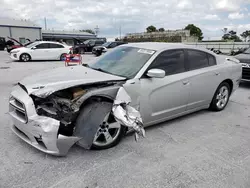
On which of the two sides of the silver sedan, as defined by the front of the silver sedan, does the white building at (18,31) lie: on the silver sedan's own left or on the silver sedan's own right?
on the silver sedan's own right

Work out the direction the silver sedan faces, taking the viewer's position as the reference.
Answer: facing the viewer and to the left of the viewer

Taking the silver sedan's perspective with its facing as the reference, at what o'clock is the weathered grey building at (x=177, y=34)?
The weathered grey building is roughly at 5 o'clock from the silver sedan.
